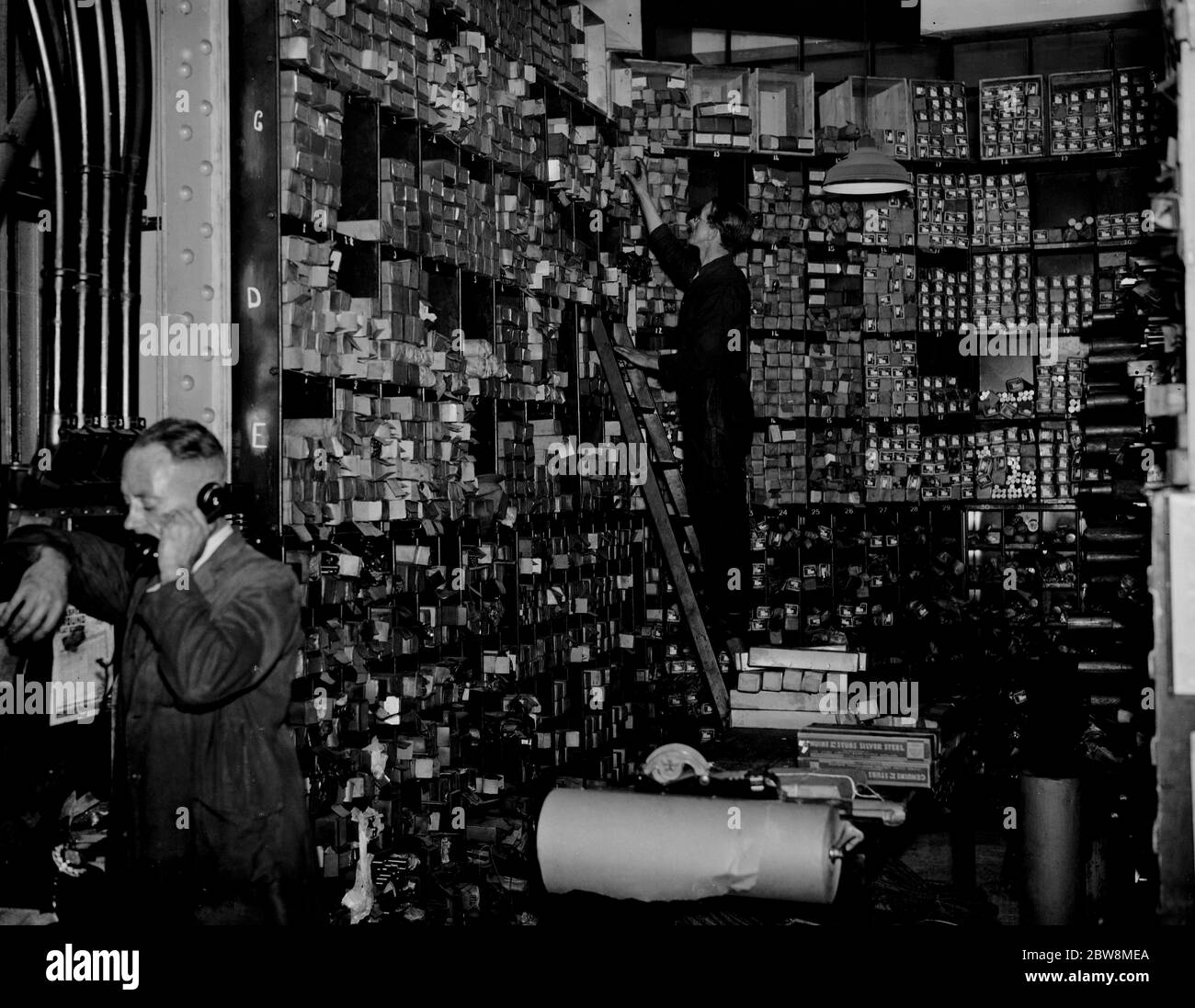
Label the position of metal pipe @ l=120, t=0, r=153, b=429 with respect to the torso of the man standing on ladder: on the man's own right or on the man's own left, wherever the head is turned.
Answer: on the man's own left

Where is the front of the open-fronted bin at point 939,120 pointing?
toward the camera

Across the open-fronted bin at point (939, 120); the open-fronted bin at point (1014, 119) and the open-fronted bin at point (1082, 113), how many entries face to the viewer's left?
0

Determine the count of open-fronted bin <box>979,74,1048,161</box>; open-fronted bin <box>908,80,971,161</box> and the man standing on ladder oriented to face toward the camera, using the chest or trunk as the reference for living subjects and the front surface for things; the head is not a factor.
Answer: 2

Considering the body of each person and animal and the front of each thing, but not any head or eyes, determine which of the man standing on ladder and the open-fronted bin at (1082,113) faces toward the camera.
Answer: the open-fronted bin
